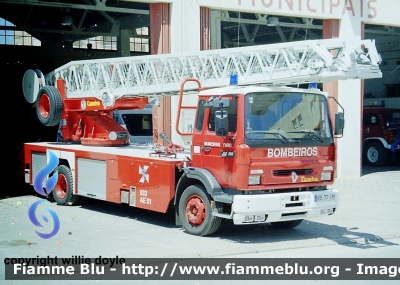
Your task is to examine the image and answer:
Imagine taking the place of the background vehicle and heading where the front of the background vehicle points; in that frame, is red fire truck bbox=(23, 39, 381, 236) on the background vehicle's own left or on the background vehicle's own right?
on the background vehicle's own right

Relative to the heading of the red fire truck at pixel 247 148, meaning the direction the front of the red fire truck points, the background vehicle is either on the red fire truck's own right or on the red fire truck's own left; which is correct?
on the red fire truck's own left

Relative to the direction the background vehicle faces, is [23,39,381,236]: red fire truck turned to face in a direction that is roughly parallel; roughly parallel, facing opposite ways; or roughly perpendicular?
roughly parallel

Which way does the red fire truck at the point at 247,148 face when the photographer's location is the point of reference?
facing the viewer and to the right of the viewer

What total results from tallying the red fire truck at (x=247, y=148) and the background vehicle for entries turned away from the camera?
0
